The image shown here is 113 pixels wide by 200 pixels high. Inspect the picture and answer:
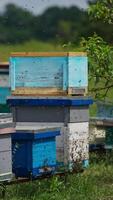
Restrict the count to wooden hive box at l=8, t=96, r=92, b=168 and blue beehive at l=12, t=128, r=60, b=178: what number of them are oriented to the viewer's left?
0

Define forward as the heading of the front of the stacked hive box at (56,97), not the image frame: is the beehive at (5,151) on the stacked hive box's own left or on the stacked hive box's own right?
on the stacked hive box's own right

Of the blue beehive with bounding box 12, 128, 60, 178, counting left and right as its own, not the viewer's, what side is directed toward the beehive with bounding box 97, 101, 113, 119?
left

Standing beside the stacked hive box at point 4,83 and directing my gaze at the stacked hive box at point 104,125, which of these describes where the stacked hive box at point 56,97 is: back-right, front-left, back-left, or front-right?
front-right

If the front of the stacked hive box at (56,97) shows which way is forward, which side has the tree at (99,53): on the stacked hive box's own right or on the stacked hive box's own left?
on the stacked hive box's own left

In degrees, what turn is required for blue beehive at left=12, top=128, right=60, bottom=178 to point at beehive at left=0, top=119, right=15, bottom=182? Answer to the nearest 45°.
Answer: approximately 90° to its right

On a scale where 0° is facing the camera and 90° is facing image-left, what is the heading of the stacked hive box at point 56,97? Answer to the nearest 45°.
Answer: approximately 315°

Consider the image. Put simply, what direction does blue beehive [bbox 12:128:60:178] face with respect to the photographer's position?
facing the viewer and to the right of the viewer

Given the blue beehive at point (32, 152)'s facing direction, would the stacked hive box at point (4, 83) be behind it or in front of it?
behind
